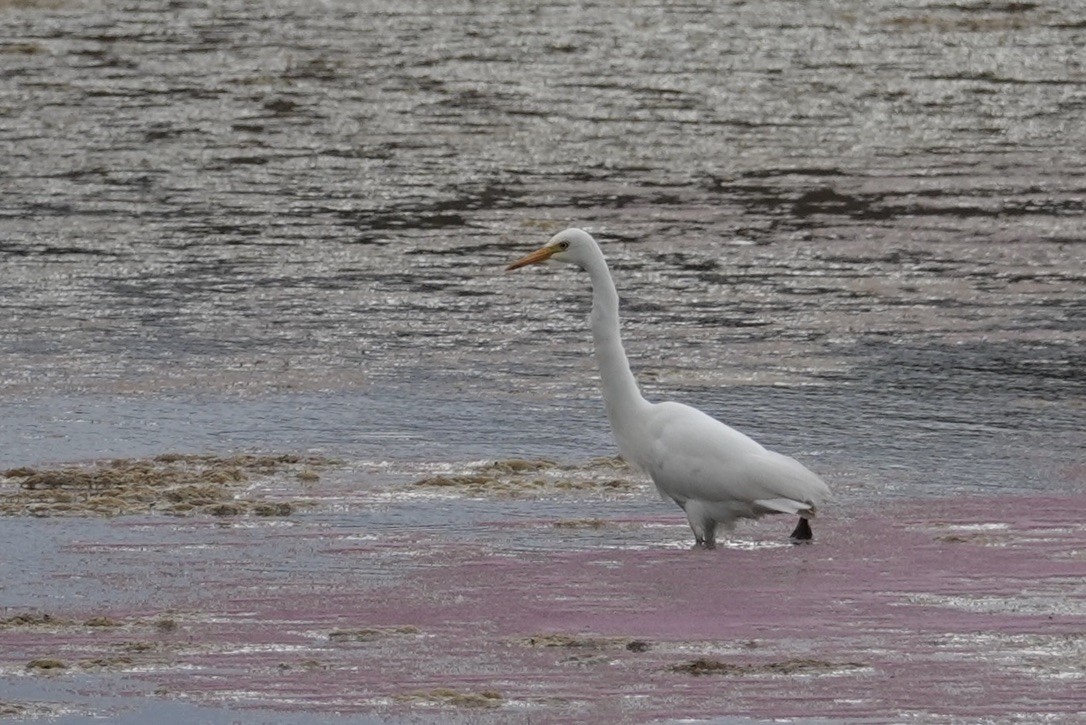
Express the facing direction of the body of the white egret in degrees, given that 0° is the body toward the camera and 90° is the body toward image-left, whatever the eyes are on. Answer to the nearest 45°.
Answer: approximately 90°
